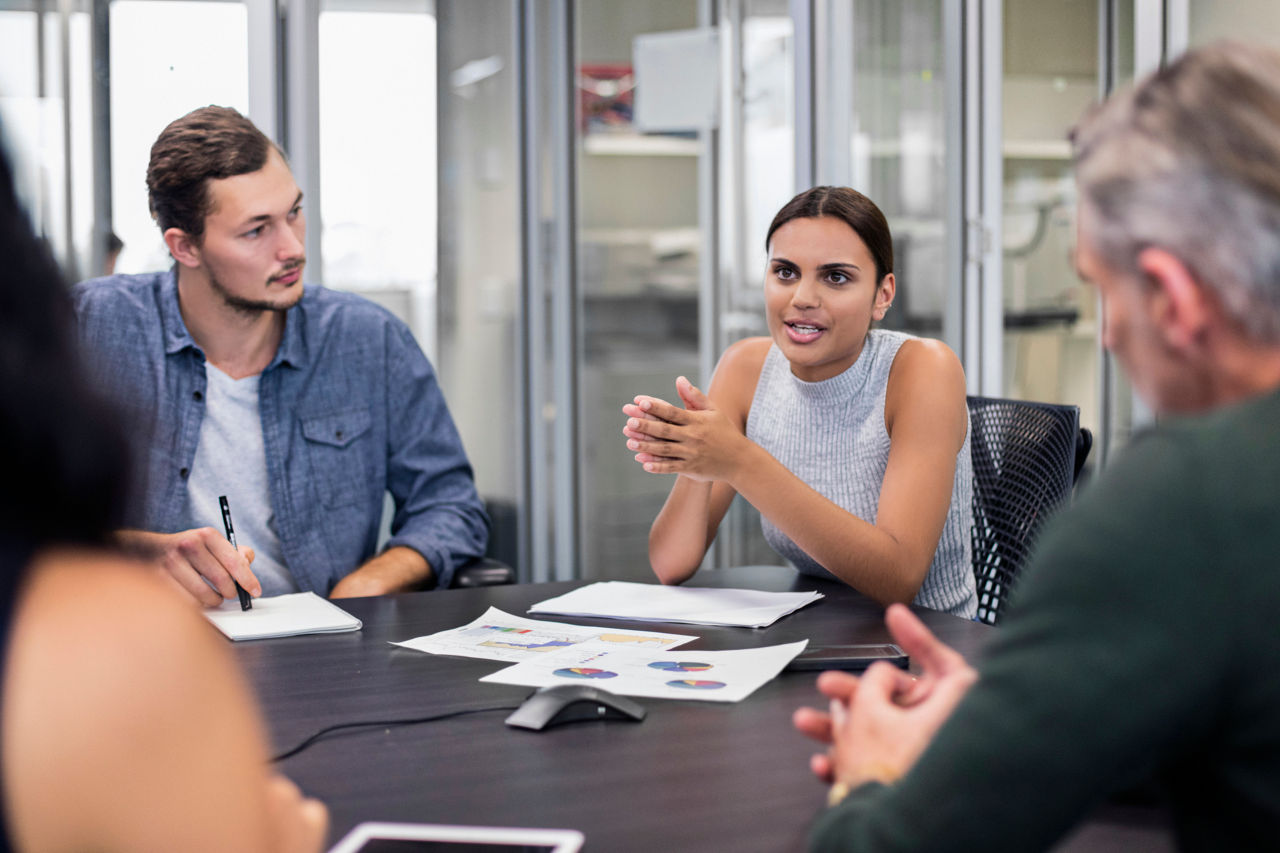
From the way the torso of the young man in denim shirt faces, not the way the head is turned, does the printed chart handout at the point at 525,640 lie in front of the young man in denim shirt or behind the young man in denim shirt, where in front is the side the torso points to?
in front

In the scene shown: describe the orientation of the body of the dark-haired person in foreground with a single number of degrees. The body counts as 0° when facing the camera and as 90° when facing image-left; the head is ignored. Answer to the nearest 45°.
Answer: approximately 225°

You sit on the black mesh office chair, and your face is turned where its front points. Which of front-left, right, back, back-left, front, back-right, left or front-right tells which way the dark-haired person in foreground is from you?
front-left

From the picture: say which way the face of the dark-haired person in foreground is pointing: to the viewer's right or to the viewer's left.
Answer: to the viewer's right

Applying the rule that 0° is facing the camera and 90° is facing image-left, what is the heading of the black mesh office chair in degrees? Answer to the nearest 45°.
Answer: approximately 45°

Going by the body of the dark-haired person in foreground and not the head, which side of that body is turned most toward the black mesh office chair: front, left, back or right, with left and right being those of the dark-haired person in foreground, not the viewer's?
front

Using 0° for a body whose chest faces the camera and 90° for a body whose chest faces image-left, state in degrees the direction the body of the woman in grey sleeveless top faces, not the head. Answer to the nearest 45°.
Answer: approximately 45°

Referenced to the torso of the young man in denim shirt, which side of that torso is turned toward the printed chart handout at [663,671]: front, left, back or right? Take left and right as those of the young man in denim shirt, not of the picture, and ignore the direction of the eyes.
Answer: front

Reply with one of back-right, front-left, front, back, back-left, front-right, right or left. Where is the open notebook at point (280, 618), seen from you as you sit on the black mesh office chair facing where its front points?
front

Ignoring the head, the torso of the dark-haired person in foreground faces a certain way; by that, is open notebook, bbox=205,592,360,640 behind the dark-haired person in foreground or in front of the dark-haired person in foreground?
in front
